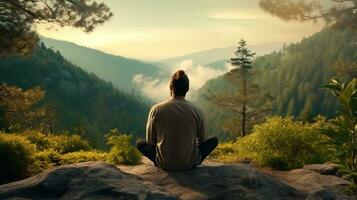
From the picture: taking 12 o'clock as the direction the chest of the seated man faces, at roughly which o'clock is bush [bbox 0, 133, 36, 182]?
The bush is roughly at 10 o'clock from the seated man.

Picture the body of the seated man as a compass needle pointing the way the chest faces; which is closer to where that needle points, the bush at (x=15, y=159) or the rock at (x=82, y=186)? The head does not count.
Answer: the bush

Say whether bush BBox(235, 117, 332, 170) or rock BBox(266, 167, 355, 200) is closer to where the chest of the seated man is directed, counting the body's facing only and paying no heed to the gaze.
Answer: the bush

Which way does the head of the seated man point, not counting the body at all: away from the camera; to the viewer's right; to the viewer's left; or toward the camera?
away from the camera

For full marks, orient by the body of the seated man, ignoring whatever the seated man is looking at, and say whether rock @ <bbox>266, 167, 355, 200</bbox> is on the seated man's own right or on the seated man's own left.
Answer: on the seated man's own right

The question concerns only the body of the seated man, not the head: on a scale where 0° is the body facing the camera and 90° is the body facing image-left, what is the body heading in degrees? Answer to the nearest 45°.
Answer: approximately 180°

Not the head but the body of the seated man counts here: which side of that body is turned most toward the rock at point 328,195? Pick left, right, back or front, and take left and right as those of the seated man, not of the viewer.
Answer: right

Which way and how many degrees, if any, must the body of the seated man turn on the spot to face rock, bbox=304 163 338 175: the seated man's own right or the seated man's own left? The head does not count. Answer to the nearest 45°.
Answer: approximately 45° to the seated man's own right

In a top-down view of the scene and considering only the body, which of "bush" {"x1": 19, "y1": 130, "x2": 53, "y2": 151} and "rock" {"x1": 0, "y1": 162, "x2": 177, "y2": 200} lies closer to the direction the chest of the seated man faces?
the bush
